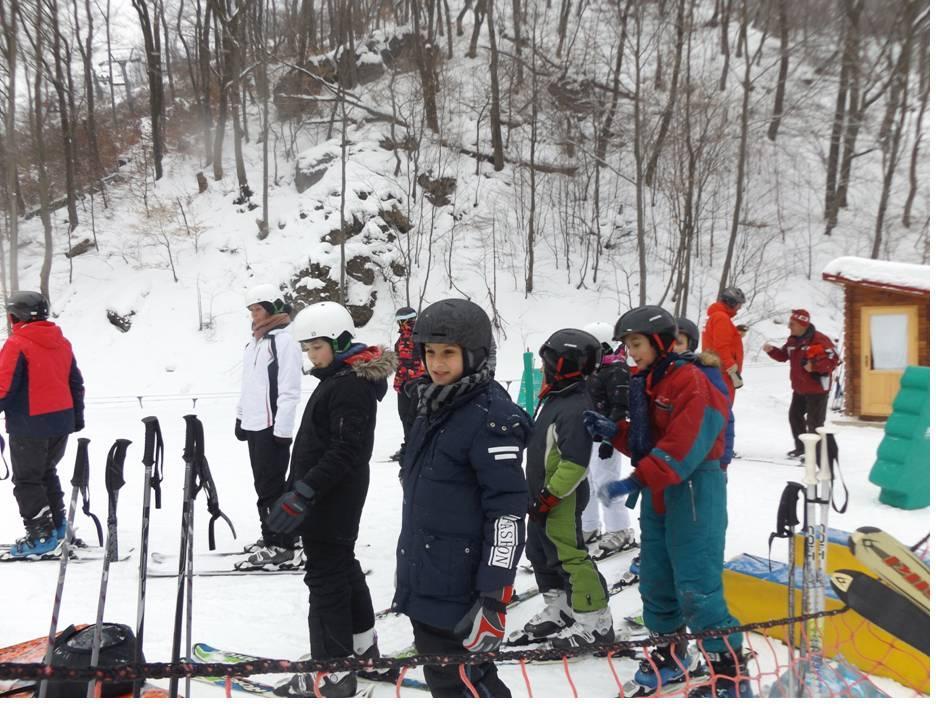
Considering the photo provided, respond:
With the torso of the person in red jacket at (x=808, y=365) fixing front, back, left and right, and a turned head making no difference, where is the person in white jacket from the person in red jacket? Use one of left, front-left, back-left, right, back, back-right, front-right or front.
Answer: front

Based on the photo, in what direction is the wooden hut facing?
toward the camera

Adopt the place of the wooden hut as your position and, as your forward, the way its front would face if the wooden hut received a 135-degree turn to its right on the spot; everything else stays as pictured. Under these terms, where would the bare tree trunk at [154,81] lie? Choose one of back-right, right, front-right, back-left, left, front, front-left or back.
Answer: front-left

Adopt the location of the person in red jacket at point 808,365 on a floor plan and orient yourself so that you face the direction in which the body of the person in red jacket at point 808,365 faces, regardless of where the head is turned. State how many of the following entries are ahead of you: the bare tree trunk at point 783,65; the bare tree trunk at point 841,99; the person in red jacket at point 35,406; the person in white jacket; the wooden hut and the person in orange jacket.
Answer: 3

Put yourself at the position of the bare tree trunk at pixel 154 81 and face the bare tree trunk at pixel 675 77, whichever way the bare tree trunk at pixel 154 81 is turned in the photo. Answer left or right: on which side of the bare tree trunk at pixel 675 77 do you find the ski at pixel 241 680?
right

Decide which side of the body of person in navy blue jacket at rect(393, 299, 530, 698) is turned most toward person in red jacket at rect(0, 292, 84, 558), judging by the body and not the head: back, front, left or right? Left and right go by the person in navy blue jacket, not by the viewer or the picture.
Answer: right

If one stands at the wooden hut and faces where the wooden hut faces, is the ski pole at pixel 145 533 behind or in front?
in front

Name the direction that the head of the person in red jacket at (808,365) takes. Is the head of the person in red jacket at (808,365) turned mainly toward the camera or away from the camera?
toward the camera

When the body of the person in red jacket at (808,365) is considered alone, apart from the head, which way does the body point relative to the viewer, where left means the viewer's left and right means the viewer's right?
facing the viewer and to the left of the viewer
